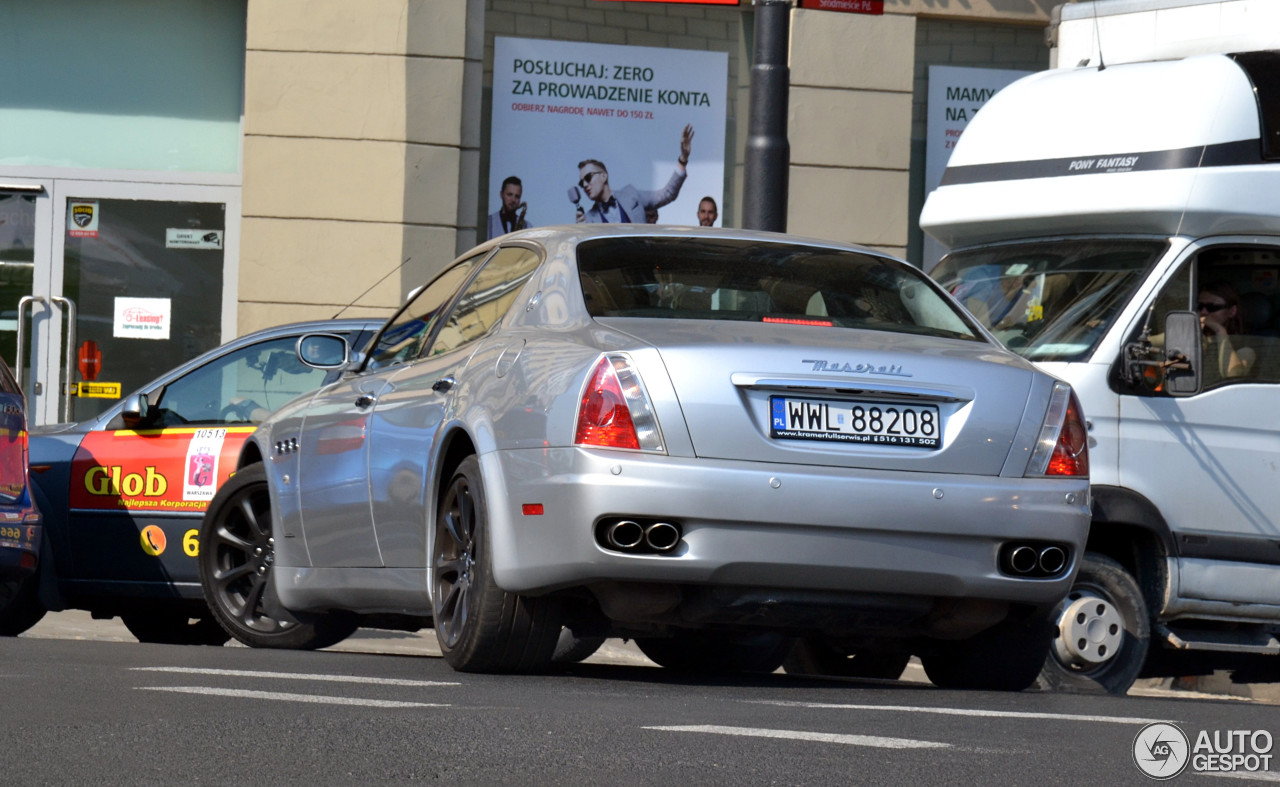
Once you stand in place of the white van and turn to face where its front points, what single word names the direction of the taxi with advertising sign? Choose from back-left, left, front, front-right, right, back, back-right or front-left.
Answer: front-right

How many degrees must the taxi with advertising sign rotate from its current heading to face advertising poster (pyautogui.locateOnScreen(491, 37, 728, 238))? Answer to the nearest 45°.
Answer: approximately 135° to its right

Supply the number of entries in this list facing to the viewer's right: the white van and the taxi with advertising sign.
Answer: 0

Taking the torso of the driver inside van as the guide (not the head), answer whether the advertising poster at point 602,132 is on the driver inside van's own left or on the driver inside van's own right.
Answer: on the driver inside van's own right

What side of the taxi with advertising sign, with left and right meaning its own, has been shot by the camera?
left

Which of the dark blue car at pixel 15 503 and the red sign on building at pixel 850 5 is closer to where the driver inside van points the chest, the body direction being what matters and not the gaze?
the dark blue car

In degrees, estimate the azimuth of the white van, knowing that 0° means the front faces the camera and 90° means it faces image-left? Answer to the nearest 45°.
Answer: approximately 45°

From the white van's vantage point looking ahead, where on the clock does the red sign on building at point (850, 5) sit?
The red sign on building is roughly at 3 o'clock from the white van.
